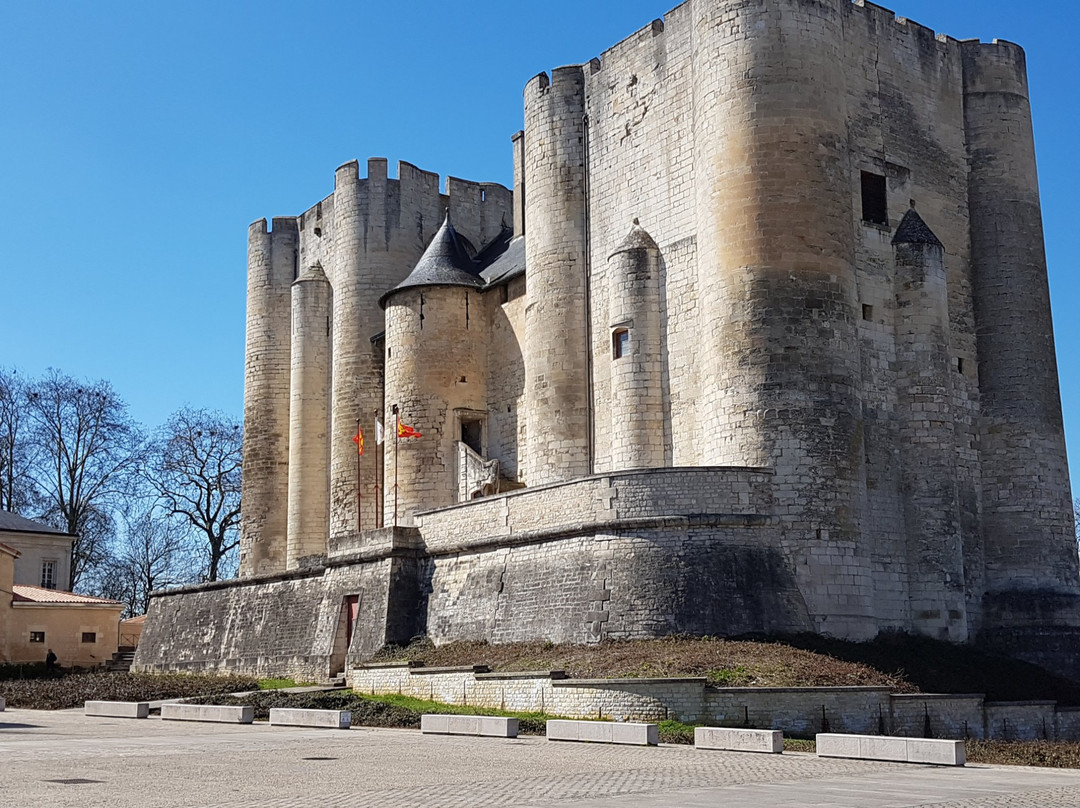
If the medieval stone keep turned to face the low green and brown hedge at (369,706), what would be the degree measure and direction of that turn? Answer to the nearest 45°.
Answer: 0° — it already faces it

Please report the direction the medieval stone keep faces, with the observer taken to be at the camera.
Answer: facing the viewer and to the left of the viewer

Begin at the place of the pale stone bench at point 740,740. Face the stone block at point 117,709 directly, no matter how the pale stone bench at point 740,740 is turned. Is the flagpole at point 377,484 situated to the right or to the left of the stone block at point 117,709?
right

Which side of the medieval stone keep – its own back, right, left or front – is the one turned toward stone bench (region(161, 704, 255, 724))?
front

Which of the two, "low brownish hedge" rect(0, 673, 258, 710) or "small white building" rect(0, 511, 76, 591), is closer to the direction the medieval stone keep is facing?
the low brownish hedge

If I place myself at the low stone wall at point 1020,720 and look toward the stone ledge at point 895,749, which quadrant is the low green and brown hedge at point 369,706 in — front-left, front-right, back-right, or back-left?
front-right

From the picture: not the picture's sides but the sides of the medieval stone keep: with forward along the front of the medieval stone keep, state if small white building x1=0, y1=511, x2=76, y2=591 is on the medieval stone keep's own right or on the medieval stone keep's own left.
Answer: on the medieval stone keep's own right

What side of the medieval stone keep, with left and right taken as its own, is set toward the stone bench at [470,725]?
front

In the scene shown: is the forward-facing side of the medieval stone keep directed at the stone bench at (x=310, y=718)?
yes

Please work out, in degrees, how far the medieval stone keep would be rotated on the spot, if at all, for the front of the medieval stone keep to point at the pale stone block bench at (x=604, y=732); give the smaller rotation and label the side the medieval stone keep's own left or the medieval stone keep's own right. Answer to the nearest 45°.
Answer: approximately 45° to the medieval stone keep's own left
